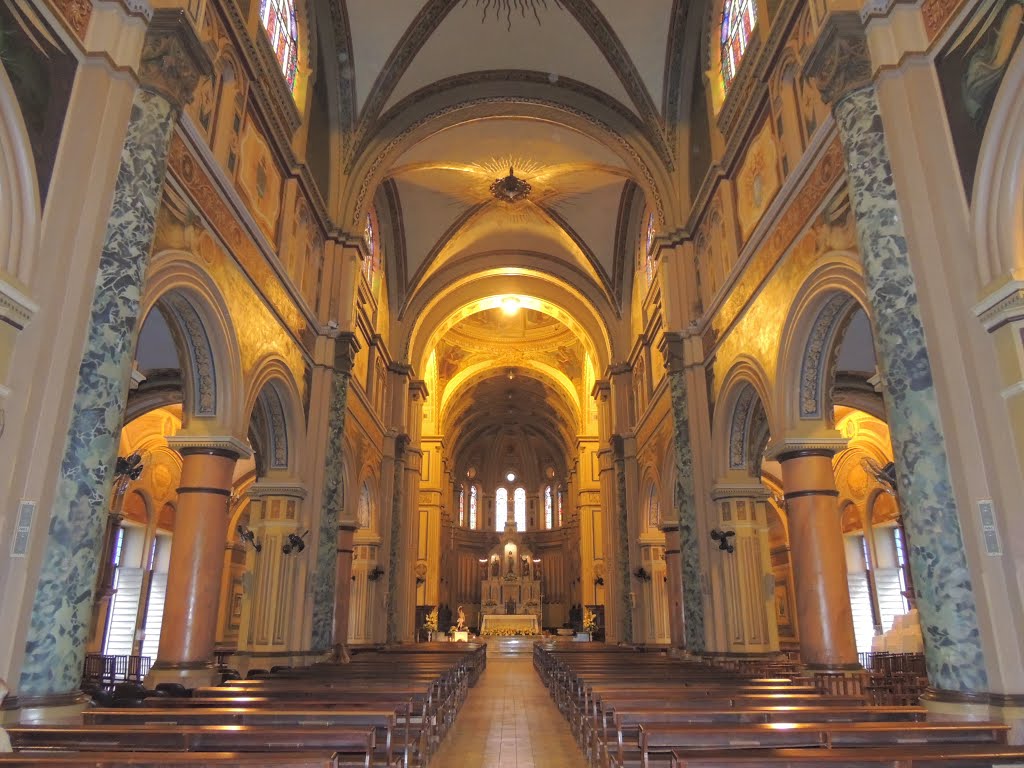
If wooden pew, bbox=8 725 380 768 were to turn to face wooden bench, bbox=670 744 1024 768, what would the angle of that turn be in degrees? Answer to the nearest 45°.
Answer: approximately 135° to its right

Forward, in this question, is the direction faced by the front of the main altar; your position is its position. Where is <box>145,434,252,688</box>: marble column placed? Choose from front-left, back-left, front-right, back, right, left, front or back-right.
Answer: front

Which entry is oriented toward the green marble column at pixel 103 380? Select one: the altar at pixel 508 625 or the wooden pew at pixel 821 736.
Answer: the altar

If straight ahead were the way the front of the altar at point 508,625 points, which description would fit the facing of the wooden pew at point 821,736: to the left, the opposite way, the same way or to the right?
the opposite way

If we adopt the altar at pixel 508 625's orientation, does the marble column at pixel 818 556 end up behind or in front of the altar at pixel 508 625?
in front

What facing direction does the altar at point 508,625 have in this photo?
toward the camera

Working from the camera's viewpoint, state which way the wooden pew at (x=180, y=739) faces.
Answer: facing away from the viewer

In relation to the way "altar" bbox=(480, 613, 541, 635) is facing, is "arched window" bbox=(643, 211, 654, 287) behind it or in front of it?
in front

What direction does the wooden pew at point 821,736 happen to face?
away from the camera

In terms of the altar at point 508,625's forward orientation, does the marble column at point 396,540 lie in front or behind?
in front

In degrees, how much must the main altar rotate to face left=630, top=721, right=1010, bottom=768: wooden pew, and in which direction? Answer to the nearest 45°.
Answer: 0° — it already faces it
